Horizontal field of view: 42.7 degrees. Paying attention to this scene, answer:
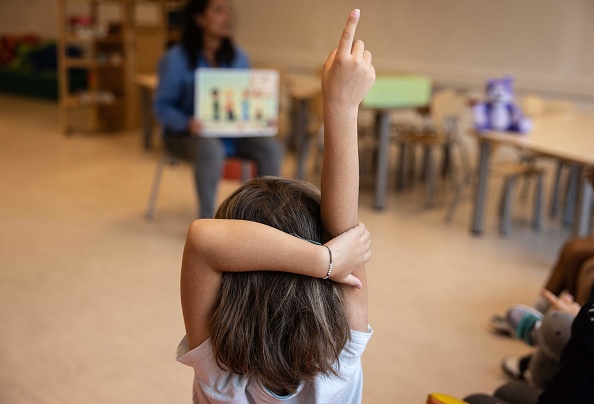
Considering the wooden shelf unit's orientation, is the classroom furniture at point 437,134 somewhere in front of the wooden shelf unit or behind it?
in front

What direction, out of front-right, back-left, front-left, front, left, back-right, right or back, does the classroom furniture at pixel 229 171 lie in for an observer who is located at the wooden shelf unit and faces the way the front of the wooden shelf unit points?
front

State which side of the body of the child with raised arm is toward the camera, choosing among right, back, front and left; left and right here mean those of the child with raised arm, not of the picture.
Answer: back

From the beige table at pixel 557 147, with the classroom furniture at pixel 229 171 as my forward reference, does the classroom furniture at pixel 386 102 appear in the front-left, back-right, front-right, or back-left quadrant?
front-right

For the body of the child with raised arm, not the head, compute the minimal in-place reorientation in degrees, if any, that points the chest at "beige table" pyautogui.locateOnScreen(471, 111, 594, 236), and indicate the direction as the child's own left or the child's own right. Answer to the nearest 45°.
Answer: approximately 45° to the child's own right

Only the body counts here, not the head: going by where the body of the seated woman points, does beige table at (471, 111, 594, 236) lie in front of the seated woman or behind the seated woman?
in front

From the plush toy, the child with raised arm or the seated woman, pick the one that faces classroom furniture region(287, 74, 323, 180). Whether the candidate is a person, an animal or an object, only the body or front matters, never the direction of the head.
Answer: the child with raised arm

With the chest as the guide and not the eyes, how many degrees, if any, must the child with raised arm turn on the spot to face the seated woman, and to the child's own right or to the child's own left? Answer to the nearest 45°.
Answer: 0° — they already face them

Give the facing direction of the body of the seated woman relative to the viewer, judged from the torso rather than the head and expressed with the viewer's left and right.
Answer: facing the viewer and to the right of the viewer

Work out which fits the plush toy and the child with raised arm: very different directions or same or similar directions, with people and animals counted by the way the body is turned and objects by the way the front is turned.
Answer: very different directions

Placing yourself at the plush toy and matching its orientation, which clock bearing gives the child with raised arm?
The child with raised arm is roughly at 12 o'clock from the plush toy.

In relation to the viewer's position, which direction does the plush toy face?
facing the viewer

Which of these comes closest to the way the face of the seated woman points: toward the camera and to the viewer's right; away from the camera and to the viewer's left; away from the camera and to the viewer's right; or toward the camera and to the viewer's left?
toward the camera and to the viewer's right

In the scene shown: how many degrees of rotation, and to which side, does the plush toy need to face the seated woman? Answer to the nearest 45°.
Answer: approximately 45° to its right
